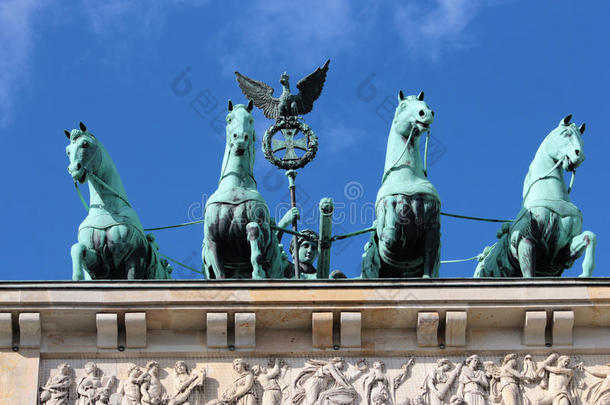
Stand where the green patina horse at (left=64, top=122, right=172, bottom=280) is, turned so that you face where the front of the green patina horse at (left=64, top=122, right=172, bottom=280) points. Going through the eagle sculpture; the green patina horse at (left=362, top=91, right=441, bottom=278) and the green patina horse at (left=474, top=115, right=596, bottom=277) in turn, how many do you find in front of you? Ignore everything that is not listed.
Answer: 0

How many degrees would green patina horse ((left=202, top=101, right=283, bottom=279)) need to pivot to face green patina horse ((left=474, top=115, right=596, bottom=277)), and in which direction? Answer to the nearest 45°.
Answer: approximately 90° to its left

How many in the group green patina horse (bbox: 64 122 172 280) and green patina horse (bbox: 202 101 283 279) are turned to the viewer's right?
0

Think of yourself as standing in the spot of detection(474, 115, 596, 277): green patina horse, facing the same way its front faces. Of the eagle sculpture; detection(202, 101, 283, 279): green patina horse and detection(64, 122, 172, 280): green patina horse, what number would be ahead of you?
0

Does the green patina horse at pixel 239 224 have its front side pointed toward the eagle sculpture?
no

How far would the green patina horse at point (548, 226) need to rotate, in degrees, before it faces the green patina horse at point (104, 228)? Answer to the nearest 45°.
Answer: approximately 135° to its right

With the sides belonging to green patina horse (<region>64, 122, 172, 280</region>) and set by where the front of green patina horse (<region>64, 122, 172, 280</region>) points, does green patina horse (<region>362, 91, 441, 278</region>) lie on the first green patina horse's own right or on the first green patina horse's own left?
on the first green patina horse's own left

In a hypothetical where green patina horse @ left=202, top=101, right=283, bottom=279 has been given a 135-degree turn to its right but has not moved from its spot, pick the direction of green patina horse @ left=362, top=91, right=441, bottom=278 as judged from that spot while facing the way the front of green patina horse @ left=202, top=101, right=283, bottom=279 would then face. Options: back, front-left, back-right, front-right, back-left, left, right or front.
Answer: back-right

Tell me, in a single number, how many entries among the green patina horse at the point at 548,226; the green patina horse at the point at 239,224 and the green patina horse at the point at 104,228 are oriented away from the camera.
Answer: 0

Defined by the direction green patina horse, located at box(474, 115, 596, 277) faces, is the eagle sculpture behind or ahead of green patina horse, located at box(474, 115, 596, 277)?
behind

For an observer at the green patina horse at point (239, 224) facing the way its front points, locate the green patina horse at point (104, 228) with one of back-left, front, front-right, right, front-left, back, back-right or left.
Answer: right

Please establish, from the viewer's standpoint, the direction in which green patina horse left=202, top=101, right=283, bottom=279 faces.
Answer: facing the viewer

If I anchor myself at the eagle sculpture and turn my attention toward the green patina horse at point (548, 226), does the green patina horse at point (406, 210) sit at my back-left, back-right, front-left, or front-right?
front-right

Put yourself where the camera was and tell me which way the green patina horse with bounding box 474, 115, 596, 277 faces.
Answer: facing the viewer and to the right of the viewer

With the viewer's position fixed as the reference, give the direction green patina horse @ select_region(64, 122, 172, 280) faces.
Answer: facing the viewer and to the left of the viewer

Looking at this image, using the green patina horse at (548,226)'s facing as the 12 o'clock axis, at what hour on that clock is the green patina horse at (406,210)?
the green patina horse at (406,210) is roughly at 4 o'clock from the green patina horse at (548,226).
